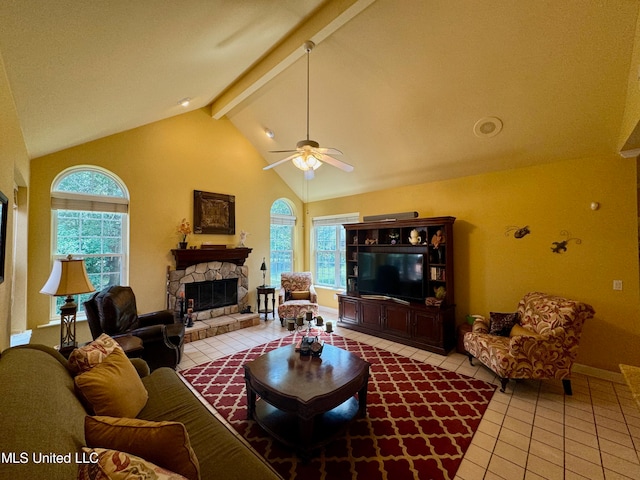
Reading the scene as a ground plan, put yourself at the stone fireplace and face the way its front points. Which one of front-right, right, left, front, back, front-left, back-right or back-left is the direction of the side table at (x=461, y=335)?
front

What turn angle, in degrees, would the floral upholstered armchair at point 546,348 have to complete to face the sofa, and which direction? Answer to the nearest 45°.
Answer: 0° — it already faces it

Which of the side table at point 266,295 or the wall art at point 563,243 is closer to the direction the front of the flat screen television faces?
the side table

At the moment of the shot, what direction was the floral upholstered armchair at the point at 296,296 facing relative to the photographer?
facing the viewer

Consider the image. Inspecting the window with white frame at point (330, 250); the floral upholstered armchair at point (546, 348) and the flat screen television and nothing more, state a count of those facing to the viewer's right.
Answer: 0

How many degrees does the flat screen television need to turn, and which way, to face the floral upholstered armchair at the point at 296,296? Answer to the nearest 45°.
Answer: approximately 45° to its right

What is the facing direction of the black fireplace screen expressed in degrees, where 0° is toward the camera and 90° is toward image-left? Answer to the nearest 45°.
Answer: approximately 315°

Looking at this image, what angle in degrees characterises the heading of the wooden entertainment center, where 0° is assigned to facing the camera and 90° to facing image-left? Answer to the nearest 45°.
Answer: approximately 45°

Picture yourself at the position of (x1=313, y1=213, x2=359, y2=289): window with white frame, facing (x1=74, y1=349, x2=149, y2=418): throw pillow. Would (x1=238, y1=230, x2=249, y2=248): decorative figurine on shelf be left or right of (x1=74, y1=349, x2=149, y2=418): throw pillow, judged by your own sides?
right

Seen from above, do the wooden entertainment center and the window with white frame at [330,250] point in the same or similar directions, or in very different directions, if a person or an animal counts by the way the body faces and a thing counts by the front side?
same or similar directions

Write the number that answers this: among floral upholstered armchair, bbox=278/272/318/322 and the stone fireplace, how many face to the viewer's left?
0

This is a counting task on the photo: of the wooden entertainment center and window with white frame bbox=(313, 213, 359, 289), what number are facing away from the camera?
0

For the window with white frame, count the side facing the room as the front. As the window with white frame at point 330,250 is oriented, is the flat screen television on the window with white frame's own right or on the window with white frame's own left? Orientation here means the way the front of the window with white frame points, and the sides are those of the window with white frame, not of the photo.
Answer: on the window with white frame's own left

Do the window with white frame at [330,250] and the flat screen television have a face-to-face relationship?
no

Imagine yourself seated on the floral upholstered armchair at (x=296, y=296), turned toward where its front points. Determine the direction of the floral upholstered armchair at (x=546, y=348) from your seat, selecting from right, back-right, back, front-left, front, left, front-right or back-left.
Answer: front-left

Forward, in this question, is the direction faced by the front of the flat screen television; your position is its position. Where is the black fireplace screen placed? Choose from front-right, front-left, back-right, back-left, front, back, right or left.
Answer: front-right

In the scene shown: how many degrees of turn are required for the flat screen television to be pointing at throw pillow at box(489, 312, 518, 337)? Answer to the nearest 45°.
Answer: approximately 90° to its left
